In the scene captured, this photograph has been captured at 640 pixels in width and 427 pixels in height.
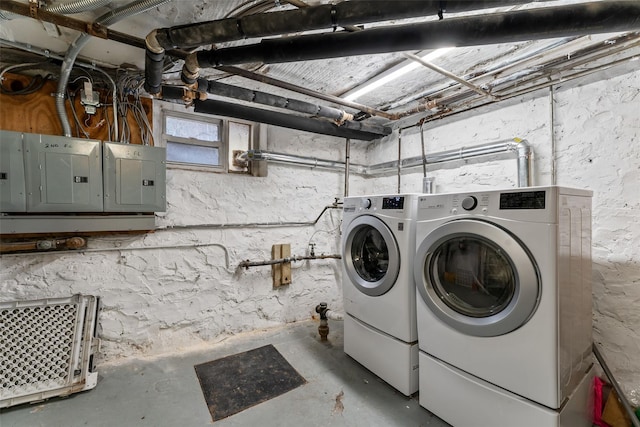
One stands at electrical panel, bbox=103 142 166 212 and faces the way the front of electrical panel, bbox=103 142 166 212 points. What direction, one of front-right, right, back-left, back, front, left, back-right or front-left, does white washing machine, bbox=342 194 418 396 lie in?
front-left

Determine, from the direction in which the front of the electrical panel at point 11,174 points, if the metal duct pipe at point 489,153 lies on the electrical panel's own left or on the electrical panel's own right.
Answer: on the electrical panel's own left

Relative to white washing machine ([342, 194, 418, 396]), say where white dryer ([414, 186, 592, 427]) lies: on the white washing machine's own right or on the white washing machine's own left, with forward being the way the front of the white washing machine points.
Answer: on the white washing machine's own left

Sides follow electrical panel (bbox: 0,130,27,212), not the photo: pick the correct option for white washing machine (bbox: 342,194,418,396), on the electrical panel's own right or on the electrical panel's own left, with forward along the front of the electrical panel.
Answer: on the electrical panel's own left

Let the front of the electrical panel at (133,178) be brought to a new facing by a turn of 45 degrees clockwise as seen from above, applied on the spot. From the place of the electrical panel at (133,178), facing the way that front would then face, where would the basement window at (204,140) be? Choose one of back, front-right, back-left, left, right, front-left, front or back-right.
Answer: back

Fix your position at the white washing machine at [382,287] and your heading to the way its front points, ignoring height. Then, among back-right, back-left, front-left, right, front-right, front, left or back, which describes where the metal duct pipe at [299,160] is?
right

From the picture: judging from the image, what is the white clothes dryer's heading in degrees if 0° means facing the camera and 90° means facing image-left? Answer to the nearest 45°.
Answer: approximately 45°

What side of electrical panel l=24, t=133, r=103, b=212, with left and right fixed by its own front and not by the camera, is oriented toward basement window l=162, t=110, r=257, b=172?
left
